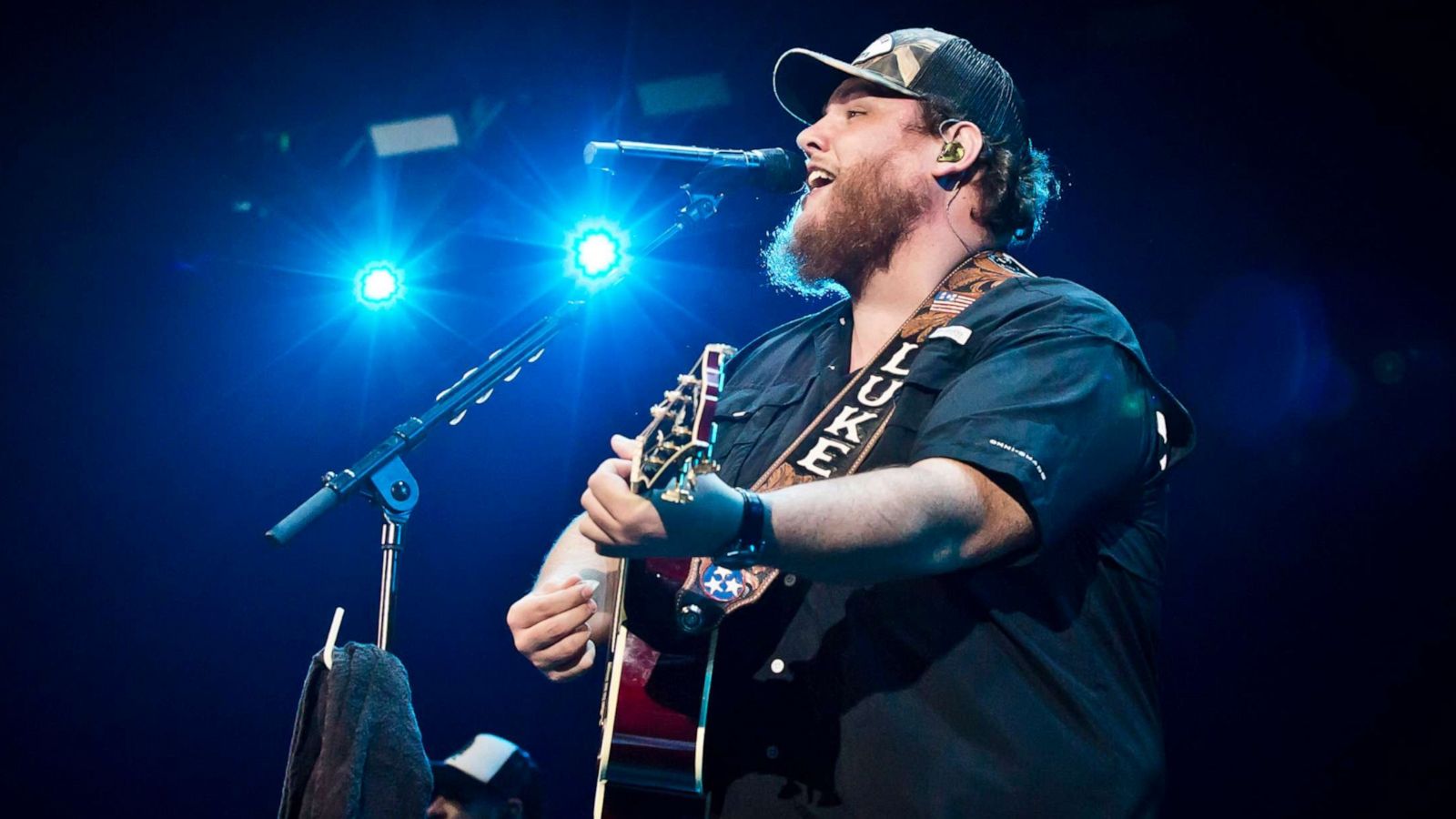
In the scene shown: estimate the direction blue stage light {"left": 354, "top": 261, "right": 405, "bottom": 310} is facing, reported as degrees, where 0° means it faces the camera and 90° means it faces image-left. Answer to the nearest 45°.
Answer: approximately 0°

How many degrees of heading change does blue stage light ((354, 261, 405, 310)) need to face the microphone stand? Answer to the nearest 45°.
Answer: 0° — it already faces it

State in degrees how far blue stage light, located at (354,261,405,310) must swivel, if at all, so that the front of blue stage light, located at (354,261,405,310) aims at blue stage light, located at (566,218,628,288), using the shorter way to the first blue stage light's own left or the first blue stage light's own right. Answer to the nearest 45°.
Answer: approximately 45° to the first blue stage light's own left

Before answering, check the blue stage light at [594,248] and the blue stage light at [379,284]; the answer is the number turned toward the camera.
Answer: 2

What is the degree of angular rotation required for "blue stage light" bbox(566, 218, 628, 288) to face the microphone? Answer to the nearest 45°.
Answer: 0° — it already faces it

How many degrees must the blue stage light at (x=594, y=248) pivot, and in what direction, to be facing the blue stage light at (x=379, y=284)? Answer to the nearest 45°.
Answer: approximately 135° to its right

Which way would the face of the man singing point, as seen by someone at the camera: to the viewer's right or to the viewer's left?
to the viewer's left

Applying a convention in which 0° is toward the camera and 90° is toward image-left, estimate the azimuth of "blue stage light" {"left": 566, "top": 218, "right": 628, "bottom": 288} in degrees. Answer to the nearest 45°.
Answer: approximately 0°
